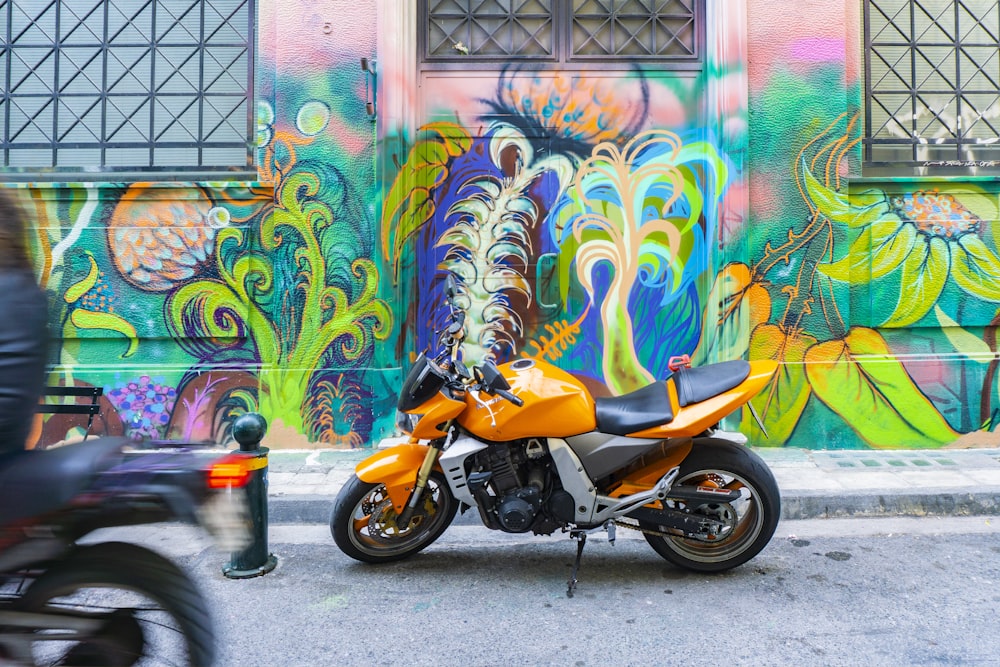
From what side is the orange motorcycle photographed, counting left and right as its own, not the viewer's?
left

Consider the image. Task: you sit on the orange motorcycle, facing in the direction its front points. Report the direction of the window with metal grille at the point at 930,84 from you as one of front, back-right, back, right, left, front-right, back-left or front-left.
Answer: back-right

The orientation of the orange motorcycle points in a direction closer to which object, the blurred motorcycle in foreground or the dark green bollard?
the dark green bollard

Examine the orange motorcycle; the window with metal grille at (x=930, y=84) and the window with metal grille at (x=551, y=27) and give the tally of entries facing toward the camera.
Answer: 2

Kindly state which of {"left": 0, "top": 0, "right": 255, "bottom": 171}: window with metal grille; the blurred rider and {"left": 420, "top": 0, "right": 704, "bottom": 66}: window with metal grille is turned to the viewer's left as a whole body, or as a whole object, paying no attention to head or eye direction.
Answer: the blurred rider

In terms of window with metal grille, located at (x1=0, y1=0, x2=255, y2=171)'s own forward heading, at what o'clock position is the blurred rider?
The blurred rider is roughly at 12 o'clock from the window with metal grille.

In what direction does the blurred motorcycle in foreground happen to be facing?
to the viewer's left

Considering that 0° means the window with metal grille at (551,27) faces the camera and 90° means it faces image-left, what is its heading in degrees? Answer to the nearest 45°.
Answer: approximately 0°

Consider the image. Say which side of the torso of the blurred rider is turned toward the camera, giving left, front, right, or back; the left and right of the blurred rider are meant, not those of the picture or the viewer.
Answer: left

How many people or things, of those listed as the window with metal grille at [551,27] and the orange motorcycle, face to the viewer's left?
1

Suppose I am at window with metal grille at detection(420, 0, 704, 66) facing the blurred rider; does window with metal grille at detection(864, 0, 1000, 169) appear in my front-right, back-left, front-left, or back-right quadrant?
back-left

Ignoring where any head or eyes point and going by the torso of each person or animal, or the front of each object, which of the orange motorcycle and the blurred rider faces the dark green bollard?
the orange motorcycle

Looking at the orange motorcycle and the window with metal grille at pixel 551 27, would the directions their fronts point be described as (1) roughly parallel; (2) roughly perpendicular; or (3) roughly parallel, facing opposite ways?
roughly perpendicular

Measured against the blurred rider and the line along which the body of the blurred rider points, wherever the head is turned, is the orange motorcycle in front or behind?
behind
